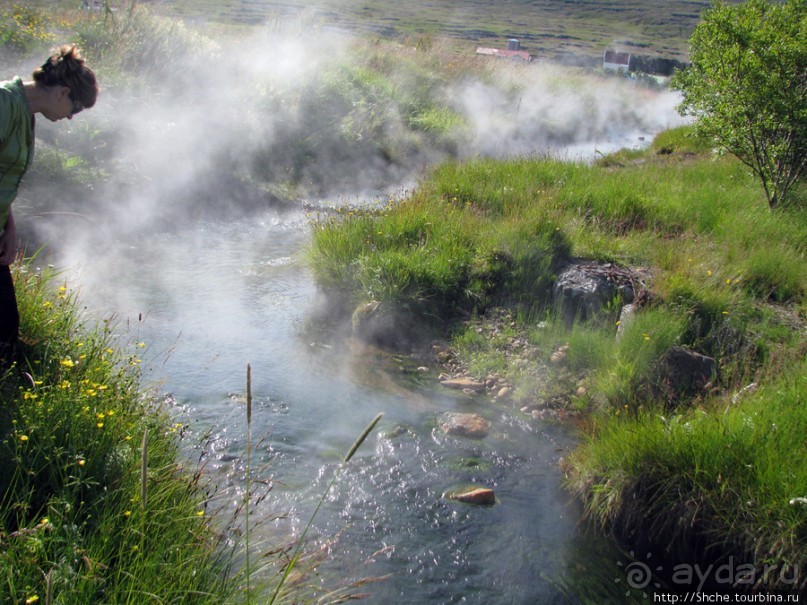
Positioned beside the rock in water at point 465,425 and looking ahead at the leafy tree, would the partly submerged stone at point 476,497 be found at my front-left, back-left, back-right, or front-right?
back-right

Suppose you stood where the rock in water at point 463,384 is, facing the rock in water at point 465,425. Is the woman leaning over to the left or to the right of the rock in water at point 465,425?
right

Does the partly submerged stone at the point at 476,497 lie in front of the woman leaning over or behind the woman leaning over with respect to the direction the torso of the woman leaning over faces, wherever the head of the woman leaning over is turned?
in front

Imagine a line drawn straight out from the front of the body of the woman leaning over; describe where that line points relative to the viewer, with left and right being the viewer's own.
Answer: facing to the right of the viewer

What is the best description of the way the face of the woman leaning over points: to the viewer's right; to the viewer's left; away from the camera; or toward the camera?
to the viewer's right

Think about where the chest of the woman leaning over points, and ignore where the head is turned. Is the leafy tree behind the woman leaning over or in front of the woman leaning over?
in front
